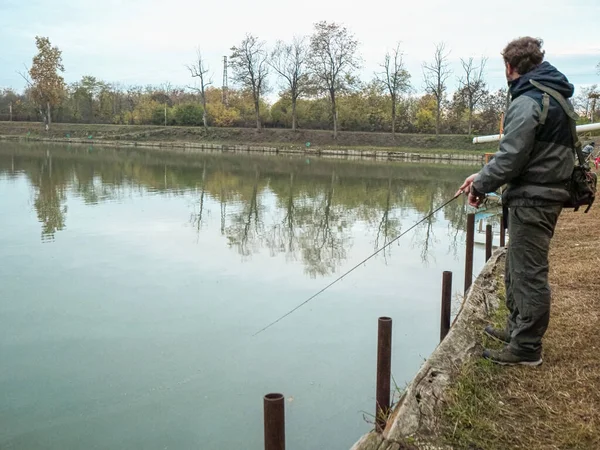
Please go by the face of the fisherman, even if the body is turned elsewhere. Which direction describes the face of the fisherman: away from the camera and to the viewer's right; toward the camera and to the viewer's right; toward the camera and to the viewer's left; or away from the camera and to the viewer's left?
away from the camera and to the viewer's left

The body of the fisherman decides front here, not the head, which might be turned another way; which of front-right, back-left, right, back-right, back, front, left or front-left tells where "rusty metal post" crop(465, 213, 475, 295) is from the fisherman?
right

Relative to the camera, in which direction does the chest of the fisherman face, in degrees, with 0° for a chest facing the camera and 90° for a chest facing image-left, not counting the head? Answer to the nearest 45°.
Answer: approximately 90°

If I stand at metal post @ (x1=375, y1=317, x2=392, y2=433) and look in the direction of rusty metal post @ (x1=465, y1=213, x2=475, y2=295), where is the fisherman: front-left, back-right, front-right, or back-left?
front-right

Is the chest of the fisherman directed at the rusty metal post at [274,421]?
no
